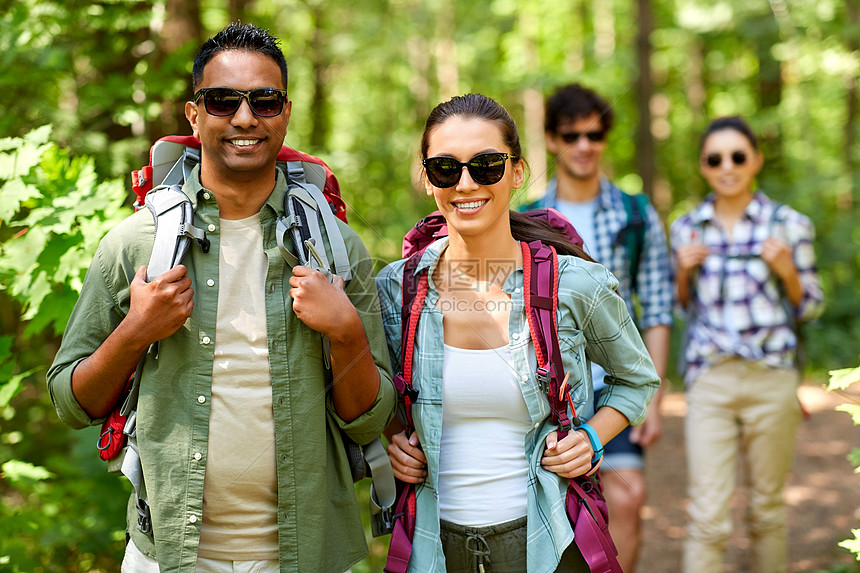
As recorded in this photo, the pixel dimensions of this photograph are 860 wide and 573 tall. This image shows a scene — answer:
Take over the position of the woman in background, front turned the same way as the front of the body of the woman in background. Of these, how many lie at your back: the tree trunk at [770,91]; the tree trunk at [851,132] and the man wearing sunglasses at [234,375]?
2

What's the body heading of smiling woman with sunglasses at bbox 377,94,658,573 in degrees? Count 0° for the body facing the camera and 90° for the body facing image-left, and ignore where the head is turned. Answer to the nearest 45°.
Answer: approximately 0°

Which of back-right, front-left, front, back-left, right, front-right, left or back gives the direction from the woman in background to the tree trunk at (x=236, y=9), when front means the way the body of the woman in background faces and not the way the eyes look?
right

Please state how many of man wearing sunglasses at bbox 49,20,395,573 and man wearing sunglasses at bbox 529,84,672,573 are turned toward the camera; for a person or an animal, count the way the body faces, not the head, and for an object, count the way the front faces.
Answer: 2

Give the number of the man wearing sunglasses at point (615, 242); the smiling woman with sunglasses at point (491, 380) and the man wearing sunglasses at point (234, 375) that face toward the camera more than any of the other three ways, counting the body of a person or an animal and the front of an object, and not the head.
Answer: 3

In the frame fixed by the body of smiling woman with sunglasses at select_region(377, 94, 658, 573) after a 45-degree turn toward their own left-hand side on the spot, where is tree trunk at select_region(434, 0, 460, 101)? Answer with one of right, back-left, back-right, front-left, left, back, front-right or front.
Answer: back-left

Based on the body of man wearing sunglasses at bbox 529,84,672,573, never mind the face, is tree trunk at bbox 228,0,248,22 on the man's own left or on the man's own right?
on the man's own right

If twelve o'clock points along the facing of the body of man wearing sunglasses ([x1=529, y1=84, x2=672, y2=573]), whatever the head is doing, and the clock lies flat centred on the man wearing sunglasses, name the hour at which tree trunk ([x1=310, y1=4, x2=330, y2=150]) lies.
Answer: The tree trunk is roughly at 5 o'clock from the man wearing sunglasses.

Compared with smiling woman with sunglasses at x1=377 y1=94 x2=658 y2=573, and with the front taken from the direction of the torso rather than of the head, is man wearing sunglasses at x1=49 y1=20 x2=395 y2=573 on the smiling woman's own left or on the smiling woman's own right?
on the smiling woman's own right

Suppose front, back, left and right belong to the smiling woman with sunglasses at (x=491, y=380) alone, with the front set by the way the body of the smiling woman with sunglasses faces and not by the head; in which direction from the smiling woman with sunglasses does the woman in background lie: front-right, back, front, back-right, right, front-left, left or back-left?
back-left
